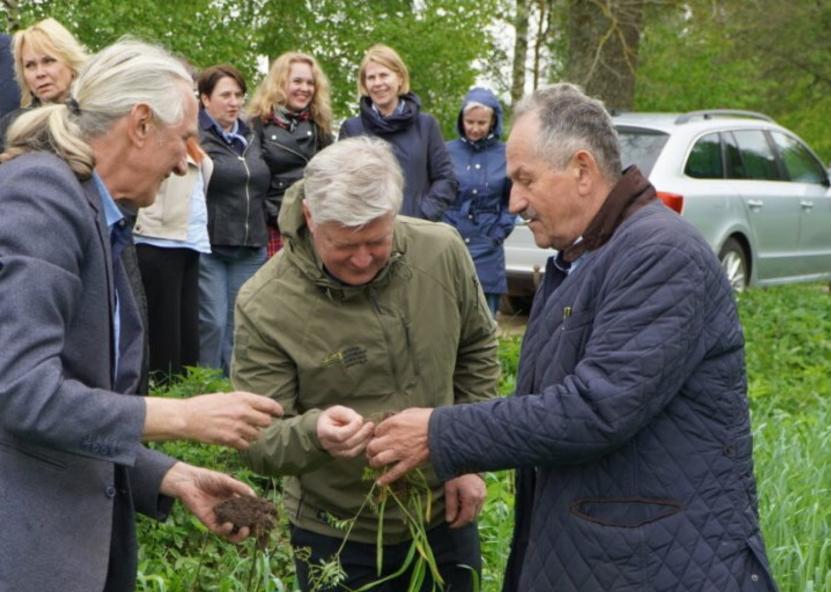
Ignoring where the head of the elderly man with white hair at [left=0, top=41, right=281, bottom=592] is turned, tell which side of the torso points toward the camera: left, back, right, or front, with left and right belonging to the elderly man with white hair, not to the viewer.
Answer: right

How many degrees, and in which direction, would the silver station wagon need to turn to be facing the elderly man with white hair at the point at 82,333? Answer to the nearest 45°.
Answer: approximately 135° to its right

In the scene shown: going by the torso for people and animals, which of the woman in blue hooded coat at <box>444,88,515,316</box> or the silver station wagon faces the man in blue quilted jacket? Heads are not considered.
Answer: the woman in blue hooded coat

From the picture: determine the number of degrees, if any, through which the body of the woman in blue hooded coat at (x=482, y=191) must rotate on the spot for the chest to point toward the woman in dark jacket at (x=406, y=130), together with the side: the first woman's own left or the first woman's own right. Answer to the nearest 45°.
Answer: approximately 45° to the first woman's own right

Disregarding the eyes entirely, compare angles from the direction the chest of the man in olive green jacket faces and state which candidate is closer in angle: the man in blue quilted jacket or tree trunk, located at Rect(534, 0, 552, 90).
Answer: the man in blue quilted jacket

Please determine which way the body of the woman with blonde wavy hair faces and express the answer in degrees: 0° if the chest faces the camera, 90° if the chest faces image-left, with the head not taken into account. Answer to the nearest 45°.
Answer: approximately 0°

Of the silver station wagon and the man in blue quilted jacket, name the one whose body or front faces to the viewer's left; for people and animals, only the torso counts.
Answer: the man in blue quilted jacket

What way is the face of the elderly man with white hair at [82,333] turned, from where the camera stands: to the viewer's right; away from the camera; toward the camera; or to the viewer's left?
to the viewer's right

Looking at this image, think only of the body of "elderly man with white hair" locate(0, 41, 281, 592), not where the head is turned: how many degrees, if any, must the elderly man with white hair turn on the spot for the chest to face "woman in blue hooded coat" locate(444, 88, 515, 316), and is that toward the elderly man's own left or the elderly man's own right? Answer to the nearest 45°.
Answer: approximately 45° to the elderly man's own left

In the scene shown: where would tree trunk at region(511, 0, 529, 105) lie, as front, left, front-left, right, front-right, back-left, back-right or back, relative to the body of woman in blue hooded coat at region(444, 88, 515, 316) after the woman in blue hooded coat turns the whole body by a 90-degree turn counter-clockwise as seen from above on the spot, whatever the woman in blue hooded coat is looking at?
left

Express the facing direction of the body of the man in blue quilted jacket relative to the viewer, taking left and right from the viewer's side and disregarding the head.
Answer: facing to the left of the viewer

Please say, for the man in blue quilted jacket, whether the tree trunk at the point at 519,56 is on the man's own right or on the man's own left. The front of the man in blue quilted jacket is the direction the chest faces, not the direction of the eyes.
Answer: on the man's own right
